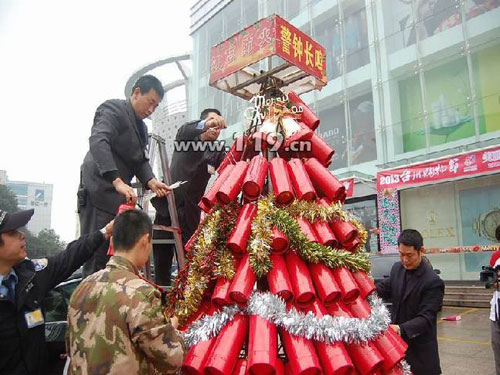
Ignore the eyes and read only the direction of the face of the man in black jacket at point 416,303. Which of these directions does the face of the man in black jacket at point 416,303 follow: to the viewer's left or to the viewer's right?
to the viewer's left

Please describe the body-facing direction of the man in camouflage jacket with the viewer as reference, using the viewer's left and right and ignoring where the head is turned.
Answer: facing away from the viewer and to the right of the viewer

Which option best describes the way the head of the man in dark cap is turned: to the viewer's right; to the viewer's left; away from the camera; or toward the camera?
to the viewer's right

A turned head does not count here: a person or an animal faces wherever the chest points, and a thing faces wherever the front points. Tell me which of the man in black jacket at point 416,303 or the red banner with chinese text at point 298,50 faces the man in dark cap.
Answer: the man in black jacket

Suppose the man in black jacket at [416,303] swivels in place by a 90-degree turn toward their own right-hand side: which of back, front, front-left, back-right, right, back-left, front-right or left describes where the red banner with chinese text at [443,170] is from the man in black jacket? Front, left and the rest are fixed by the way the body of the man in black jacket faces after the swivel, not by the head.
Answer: front-right

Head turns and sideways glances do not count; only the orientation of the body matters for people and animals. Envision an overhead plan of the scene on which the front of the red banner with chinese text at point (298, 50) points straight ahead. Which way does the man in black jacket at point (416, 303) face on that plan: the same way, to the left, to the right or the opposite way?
to the right

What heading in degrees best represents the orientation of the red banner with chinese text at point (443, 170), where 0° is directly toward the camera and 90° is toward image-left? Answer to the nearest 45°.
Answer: approximately 45°

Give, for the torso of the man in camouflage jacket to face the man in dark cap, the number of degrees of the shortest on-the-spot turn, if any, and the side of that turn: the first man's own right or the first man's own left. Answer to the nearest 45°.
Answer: approximately 90° to the first man's own left

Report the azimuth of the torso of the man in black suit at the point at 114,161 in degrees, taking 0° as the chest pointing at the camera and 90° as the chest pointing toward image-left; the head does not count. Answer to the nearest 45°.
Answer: approximately 315°
